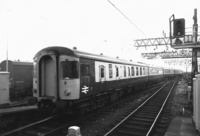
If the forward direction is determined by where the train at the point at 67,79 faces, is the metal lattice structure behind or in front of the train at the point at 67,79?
behind

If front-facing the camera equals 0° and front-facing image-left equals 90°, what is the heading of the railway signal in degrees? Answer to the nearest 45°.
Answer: approximately 0°

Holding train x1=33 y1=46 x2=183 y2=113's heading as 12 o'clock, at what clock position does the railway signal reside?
The railway signal is roughly at 10 o'clock from the train.

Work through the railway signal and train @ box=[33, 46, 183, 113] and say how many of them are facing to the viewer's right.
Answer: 0

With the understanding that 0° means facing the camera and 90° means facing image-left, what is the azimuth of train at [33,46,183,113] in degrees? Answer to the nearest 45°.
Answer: approximately 45°

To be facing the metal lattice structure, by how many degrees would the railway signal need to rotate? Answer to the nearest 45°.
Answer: approximately 180°

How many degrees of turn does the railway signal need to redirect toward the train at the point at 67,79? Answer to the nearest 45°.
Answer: approximately 45° to its right
